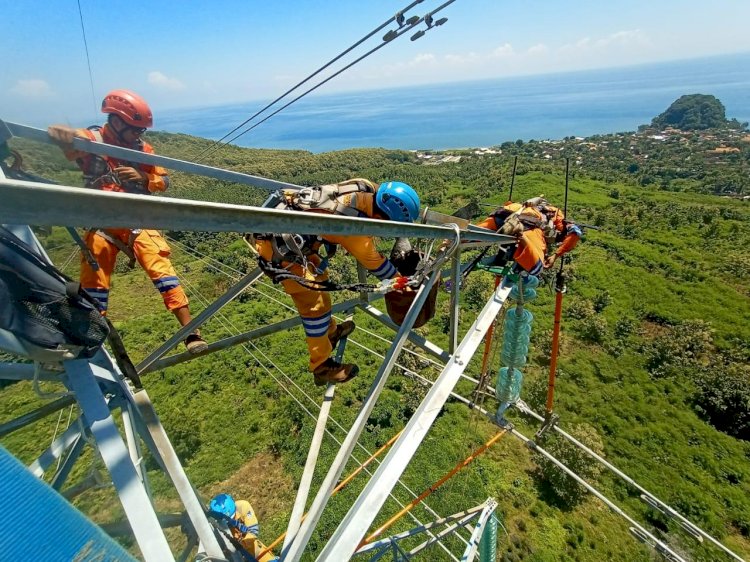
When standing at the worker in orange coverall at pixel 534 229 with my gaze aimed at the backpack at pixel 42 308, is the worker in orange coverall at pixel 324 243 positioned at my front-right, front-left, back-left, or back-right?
front-right

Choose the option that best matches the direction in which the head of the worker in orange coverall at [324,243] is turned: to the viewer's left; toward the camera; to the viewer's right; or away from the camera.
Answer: to the viewer's right

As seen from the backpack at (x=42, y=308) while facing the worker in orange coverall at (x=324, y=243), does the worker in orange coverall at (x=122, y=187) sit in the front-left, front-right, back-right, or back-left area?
front-left

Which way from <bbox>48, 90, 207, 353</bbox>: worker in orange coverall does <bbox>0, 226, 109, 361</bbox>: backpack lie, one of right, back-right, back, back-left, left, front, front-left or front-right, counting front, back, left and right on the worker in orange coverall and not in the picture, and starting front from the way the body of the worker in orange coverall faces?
front-right

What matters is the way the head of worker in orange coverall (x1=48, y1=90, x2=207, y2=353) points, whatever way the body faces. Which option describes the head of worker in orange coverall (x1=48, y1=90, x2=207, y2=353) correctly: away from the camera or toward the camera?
toward the camera

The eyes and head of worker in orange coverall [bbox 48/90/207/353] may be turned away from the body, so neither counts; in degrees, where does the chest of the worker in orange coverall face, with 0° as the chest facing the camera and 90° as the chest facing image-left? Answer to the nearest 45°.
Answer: approximately 315°

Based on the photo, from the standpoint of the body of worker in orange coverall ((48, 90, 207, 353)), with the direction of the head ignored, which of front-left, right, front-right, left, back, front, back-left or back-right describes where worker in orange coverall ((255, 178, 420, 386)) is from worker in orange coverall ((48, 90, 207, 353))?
front
